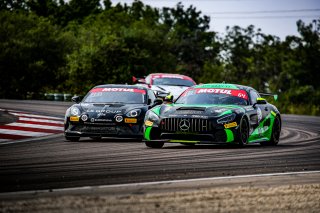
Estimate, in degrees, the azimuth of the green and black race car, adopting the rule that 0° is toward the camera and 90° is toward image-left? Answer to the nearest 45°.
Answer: approximately 45°

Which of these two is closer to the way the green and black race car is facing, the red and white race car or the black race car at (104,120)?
the black race car

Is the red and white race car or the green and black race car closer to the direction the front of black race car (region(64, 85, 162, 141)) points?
the green and black race car

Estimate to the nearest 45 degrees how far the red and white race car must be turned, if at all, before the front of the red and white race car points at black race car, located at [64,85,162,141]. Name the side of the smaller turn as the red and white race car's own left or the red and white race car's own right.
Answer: approximately 45° to the red and white race car's own right

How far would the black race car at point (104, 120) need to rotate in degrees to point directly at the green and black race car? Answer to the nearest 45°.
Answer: approximately 45° to its left

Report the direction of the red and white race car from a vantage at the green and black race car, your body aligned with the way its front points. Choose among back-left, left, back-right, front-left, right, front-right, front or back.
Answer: back-right

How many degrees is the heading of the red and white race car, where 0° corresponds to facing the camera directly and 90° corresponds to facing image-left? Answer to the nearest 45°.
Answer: approximately 315°

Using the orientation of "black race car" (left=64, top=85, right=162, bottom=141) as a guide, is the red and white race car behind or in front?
behind
